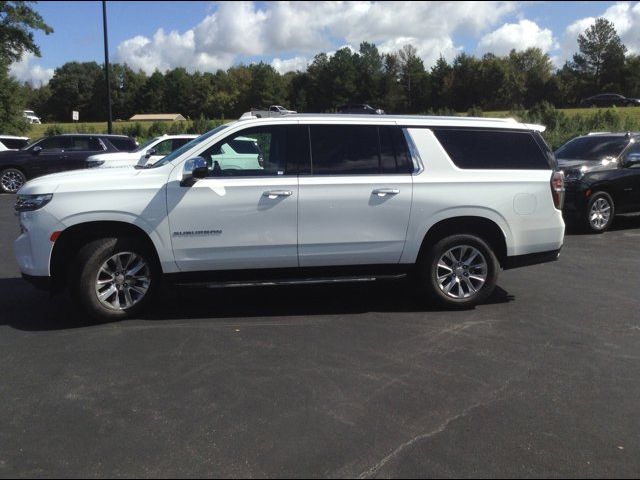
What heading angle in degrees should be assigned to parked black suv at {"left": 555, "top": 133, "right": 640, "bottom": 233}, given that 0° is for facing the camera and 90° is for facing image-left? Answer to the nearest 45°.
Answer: approximately 45°

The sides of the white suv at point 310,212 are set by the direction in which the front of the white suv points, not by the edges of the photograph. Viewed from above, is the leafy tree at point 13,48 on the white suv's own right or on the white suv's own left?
on the white suv's own right

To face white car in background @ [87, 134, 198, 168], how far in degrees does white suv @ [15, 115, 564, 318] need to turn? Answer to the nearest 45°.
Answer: approximately 90° to its right

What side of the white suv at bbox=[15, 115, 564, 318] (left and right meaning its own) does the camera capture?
left

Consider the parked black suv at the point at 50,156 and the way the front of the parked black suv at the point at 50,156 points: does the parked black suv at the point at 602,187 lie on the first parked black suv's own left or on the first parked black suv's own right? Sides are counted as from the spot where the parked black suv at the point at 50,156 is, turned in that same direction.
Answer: on the first parked black suv's own left

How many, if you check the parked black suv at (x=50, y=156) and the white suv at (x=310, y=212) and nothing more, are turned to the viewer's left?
2

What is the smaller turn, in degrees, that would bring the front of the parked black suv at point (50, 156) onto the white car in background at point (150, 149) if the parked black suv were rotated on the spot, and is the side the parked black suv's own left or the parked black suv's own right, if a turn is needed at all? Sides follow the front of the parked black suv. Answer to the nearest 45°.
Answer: approximately 135° to the parked black suv's own left

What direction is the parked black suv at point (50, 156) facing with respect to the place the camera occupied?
facing to the left of the viewer
